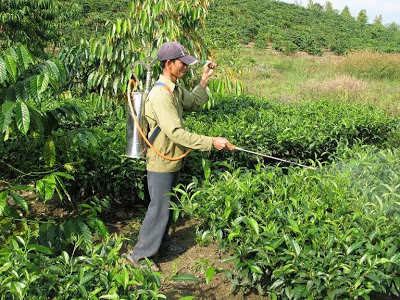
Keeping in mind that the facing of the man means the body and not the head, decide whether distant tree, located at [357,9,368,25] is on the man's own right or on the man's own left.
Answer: on the man's own left

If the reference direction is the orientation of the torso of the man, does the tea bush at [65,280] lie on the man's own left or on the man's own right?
on the man's own right

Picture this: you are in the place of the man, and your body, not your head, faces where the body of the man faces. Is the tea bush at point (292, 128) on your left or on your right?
on your left

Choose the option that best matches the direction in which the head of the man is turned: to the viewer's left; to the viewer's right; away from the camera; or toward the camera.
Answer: to the viewer's right

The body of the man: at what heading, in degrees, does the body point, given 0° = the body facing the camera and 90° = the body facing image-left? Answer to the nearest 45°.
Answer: approximately 270°
